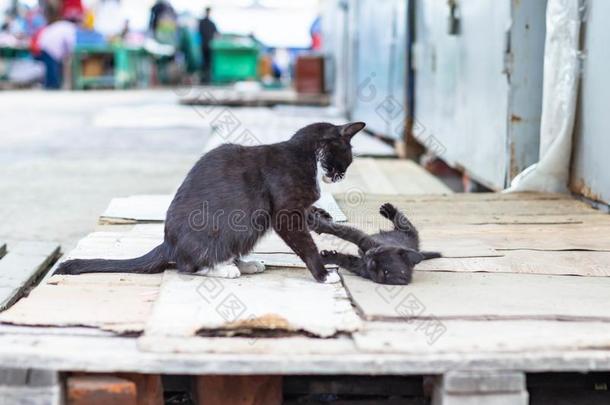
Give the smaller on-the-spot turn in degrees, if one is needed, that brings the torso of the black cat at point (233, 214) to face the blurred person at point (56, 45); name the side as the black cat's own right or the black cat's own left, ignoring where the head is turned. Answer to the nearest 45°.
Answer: approximately 90° to the black cat's own left

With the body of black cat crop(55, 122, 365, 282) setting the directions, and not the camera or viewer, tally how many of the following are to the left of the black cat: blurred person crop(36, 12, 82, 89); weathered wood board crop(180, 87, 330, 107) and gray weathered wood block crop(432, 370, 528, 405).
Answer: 2

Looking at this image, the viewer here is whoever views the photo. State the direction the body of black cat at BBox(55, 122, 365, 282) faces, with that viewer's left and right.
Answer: facing to the right of the viewer

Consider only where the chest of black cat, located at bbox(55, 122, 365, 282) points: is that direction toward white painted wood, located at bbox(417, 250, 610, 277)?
yes

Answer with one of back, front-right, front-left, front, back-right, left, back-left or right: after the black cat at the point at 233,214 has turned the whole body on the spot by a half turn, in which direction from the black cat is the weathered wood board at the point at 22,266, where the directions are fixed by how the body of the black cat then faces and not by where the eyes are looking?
front-right

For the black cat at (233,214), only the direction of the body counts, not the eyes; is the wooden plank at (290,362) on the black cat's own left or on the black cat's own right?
on the black cat's own right

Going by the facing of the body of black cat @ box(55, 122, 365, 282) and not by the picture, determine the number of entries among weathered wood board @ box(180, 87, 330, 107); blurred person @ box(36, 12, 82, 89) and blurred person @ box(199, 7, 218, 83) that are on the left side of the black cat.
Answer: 3

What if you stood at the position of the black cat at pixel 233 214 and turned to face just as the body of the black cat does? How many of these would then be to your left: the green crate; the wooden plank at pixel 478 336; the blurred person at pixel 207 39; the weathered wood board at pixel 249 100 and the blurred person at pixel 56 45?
4

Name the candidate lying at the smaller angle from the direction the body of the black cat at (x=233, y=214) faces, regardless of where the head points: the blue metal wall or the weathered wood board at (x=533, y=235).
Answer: the weathered wood board

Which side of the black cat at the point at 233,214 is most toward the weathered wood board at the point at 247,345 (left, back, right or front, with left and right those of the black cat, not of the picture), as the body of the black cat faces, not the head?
right

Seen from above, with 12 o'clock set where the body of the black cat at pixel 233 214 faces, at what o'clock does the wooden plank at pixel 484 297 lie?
The wooden plank is roughly at 1 o'clock from the black cat.
